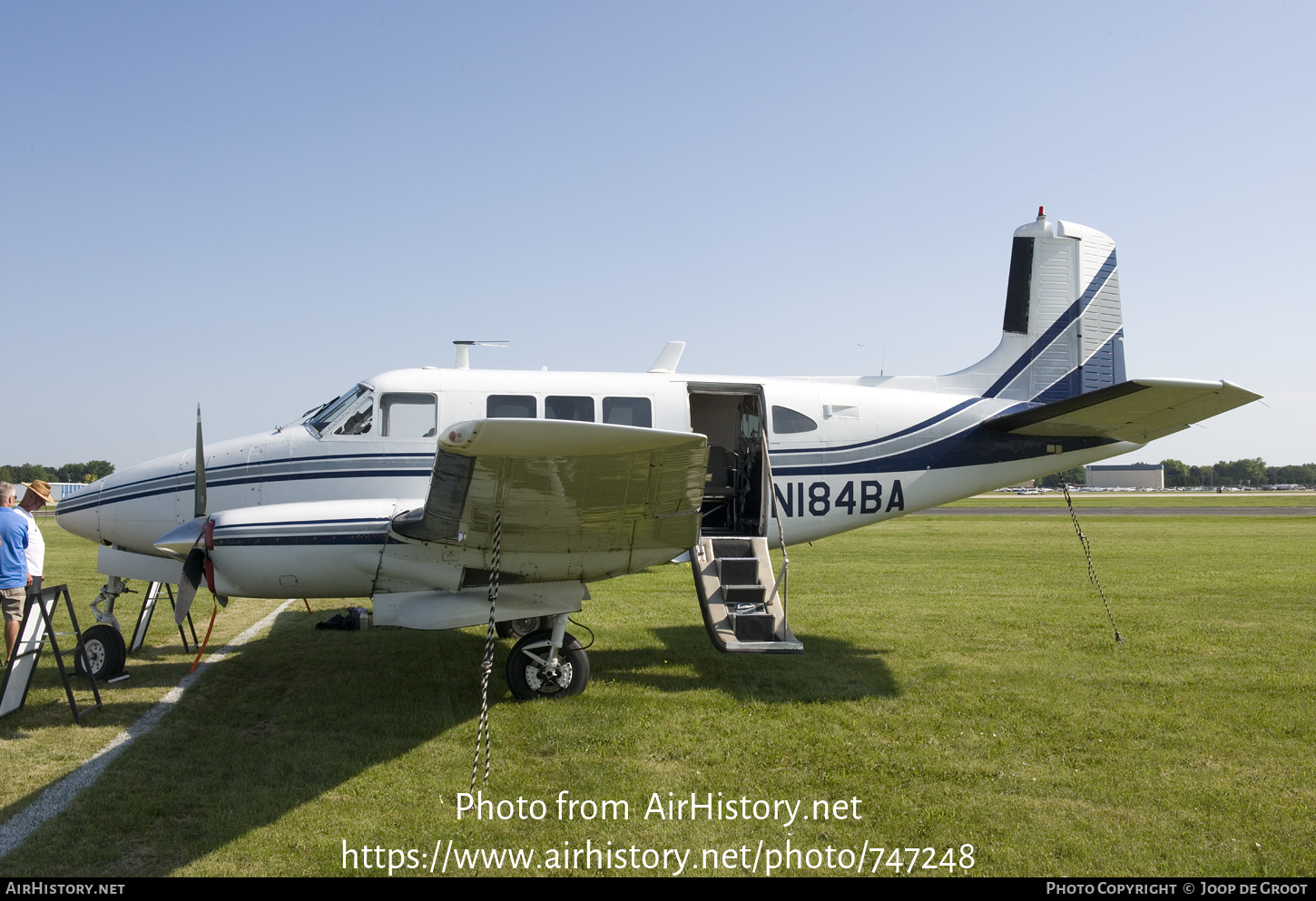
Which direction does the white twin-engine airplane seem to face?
to the viewer's left

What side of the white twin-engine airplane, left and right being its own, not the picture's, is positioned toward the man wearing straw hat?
front

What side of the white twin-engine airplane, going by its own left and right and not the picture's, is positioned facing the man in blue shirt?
front
